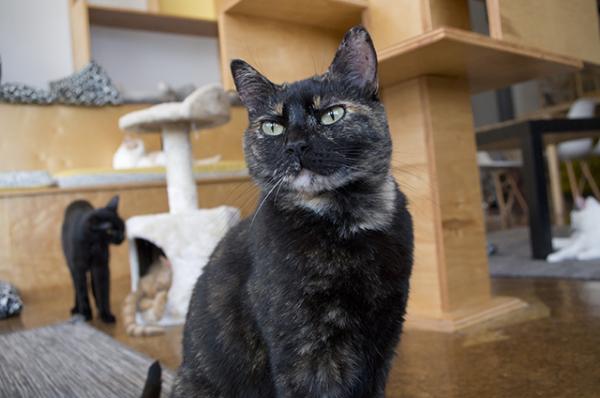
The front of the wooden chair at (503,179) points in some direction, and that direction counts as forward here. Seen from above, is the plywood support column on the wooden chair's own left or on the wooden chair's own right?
on the wooden chair's own right

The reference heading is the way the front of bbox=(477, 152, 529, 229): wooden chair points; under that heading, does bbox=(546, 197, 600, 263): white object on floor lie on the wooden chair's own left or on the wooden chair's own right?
on the wooden chair's own right

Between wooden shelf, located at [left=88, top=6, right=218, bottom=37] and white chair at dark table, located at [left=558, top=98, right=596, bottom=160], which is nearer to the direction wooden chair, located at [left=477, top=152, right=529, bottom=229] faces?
the white chair at dark table

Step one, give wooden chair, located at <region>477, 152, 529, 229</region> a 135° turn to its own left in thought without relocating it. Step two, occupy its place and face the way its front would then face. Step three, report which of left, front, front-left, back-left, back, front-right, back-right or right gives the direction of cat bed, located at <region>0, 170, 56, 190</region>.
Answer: left
